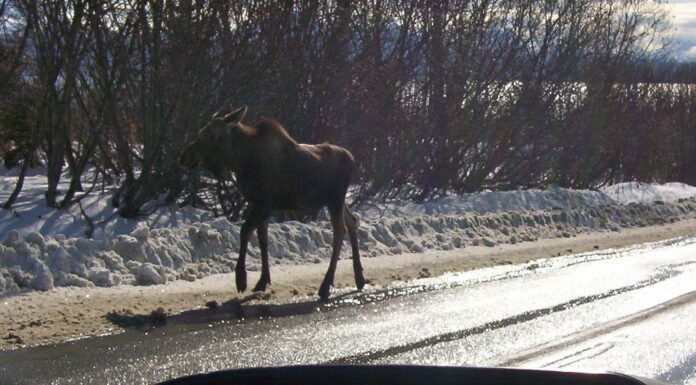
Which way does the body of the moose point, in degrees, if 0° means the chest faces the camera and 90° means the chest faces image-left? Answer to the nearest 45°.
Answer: approximately 90°

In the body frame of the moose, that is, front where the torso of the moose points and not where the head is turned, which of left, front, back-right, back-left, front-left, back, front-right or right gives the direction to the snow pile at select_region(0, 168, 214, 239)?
front-right

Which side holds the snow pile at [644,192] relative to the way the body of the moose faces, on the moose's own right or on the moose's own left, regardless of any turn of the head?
on the moose's own right

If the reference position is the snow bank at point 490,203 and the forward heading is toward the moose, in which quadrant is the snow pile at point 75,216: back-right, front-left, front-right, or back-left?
front-right

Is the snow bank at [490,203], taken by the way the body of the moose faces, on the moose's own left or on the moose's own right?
on the moose's own right
